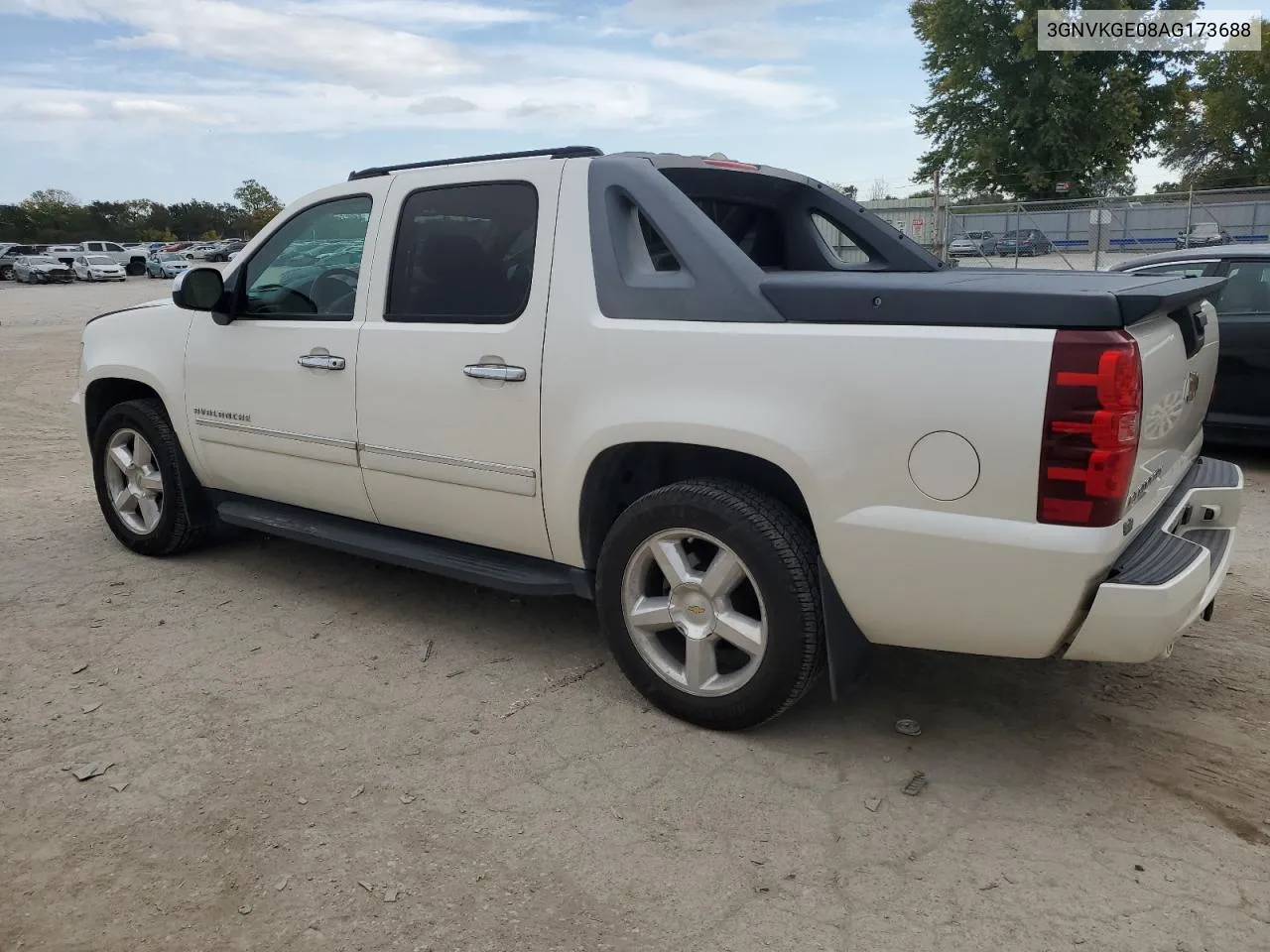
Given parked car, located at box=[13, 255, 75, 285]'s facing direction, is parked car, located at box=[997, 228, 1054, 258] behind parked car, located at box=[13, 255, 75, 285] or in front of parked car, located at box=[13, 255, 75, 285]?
in front

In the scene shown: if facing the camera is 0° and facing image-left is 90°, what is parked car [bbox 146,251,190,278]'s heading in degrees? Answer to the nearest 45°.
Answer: approximately 315°

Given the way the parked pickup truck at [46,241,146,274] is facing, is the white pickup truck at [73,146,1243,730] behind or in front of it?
in front

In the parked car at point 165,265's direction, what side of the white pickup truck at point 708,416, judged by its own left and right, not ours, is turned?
front

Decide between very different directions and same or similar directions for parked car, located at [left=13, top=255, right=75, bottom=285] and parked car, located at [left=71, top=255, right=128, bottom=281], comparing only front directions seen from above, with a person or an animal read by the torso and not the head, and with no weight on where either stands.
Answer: same or similar directions

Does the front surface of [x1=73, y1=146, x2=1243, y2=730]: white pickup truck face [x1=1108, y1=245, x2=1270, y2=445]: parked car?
no

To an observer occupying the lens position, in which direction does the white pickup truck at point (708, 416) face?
facing away from the viewer and to the left of the viewer

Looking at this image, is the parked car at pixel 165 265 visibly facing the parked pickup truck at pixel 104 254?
no

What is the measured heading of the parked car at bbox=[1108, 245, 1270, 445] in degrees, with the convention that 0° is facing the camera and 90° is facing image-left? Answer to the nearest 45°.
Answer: approximately 90°

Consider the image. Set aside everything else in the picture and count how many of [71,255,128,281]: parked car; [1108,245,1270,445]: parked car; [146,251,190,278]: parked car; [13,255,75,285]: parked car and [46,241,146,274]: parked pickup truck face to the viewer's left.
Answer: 1
